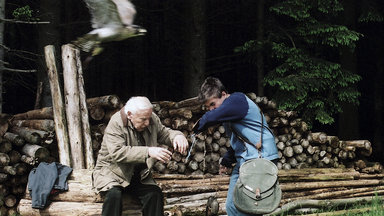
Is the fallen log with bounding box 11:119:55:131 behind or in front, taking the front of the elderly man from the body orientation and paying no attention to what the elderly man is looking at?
behind

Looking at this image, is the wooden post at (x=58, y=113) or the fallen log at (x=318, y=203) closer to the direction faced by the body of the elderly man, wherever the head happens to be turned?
the fallen log
